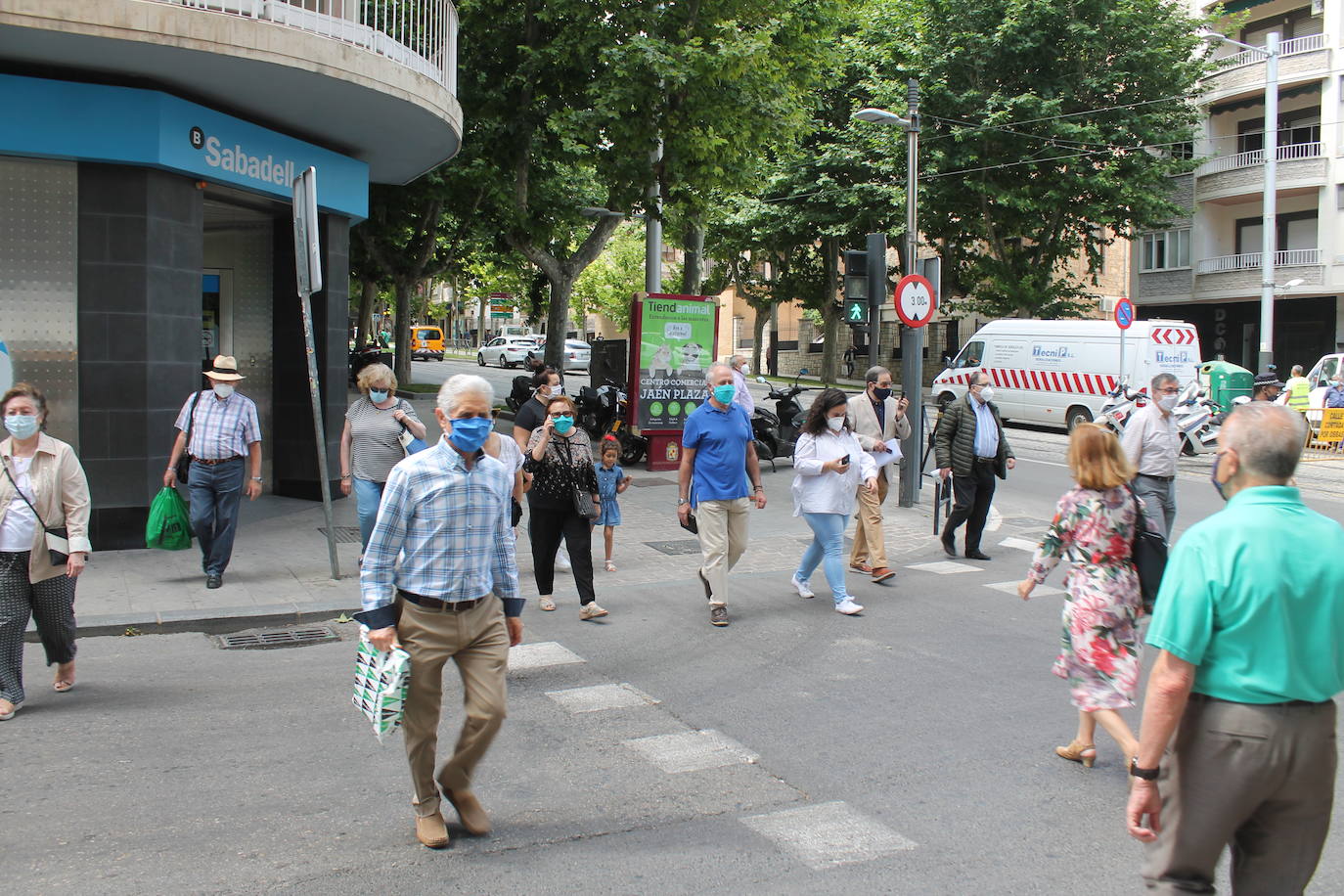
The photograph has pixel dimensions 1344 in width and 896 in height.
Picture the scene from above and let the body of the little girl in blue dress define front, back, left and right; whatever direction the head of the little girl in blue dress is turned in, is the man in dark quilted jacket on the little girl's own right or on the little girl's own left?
on the little girl's own left

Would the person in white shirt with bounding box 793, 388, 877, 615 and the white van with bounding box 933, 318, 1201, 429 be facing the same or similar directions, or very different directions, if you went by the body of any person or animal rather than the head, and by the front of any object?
very different directions

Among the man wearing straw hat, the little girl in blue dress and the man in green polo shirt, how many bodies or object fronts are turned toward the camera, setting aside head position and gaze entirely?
2

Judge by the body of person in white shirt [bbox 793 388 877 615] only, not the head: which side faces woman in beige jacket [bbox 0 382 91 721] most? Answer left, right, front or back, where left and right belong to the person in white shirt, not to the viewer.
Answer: right

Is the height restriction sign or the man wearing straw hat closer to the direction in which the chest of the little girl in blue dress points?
the man wearing straw hat

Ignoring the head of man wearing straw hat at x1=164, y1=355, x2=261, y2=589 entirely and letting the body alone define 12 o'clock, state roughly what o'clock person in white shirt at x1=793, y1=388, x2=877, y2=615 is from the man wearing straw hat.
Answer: The person in white shirt is roughly at 10 o'clock from the man wearing straw hat.

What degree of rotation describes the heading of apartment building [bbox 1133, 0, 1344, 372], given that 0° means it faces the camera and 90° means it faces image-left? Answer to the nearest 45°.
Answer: approximately 45°

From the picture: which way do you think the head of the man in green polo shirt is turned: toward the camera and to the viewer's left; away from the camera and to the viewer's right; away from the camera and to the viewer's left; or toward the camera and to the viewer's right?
away from the camera and to the viewer's left

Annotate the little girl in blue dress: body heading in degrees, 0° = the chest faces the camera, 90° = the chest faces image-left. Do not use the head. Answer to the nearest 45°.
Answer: approximately 0°

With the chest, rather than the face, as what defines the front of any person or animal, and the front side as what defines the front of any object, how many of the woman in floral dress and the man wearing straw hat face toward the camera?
1
